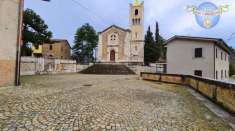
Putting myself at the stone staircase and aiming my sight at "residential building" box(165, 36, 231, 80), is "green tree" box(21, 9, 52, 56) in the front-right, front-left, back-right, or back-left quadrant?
back-right

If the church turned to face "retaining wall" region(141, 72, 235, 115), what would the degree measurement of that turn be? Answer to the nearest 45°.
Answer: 0° — it already faces it

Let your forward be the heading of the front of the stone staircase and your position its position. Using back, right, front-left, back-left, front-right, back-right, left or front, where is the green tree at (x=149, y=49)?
back-left

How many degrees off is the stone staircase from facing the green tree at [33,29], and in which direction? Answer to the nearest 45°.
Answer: approximately 90° to its right

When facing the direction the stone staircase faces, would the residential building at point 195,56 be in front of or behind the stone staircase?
in front

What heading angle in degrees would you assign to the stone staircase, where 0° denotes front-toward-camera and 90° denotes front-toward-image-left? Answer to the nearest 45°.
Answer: approximately 0°

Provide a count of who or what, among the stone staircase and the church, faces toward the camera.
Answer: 2

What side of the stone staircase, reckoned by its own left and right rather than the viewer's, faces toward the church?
back

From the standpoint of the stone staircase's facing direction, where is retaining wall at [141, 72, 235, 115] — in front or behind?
in front

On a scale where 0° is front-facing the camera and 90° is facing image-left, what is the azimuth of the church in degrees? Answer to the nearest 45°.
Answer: approximately 0°

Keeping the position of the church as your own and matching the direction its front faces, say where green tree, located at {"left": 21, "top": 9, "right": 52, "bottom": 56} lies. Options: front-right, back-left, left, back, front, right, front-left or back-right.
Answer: front-right

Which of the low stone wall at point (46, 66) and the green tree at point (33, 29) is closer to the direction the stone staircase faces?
the low stone wall
